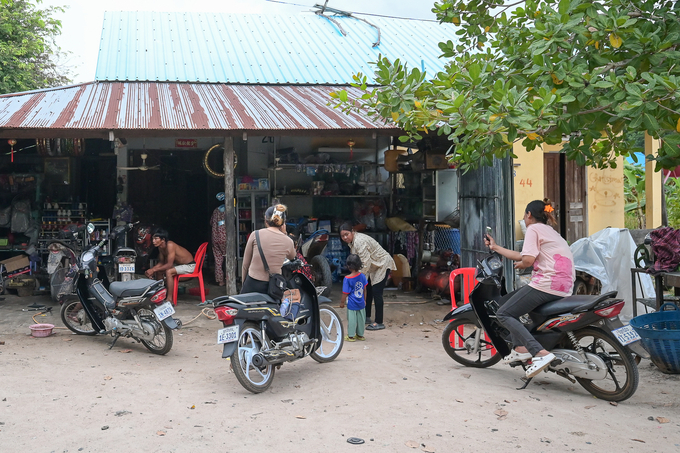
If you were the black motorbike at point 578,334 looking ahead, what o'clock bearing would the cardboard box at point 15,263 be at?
The cardboard box is roughly at 11 o'clock from the black motorbike.

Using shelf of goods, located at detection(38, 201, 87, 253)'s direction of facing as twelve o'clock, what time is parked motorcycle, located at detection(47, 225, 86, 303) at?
The parked motorcycle is roughly at 12 o'clock from the shelf of goods.

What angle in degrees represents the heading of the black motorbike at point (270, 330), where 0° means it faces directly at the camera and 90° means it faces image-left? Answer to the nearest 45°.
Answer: approximately 225°

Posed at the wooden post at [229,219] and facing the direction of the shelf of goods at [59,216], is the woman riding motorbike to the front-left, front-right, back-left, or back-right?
back-left

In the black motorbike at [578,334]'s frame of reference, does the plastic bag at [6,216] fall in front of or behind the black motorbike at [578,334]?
in front

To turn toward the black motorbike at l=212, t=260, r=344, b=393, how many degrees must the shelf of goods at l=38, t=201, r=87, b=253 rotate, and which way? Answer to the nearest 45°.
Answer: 0° — it already faces it

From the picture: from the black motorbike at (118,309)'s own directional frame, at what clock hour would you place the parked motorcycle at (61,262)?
The parked motorcycle is roughly at 1 o'clock from the black motorbike.

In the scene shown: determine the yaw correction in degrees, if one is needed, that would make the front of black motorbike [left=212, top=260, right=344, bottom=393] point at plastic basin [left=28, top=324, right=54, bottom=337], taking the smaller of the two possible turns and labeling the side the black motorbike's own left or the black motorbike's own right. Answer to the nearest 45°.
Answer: approximately 90° to the black motorbike's own left

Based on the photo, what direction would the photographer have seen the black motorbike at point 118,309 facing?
facing away from the viewer and to the left of the viewer

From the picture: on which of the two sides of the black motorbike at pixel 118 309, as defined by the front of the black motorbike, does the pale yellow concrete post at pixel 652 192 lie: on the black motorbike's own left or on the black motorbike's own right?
on the black motorbike's own right

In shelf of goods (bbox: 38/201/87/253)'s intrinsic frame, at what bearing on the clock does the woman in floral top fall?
The woman in floral top is roughly at 11 o'clock from the shelf of goods.

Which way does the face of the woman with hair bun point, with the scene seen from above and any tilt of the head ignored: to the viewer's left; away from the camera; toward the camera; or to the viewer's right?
away from the camera

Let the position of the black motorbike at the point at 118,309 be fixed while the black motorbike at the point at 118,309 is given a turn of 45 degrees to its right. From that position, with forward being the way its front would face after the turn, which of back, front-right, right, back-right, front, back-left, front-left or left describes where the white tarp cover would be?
right

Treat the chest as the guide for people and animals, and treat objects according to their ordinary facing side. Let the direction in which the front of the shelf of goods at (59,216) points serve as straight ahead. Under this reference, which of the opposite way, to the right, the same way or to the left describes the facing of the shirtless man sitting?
to the right
